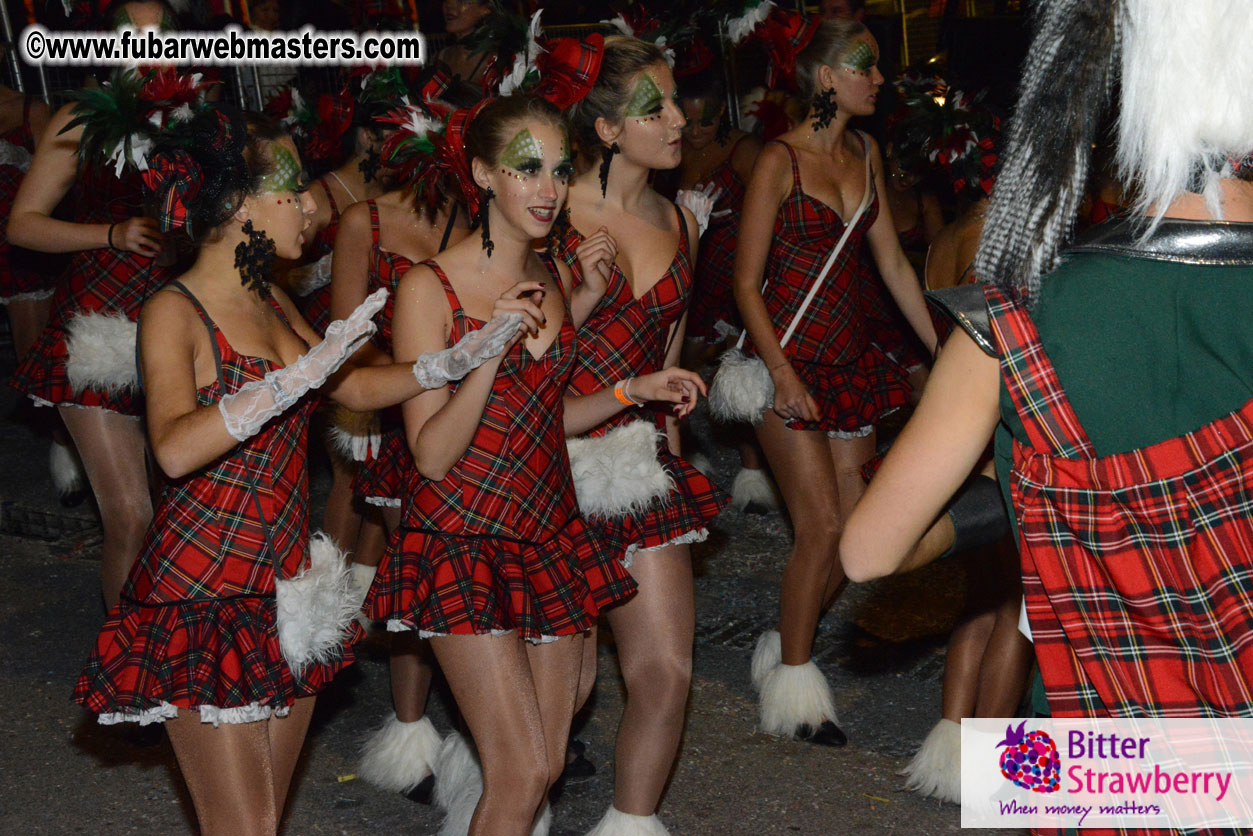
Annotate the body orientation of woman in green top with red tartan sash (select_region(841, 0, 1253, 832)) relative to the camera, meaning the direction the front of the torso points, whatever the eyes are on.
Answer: away from the camera

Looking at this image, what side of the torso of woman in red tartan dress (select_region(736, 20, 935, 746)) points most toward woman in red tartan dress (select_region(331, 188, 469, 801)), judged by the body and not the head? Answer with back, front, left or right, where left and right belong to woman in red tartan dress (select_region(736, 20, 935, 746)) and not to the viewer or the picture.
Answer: right

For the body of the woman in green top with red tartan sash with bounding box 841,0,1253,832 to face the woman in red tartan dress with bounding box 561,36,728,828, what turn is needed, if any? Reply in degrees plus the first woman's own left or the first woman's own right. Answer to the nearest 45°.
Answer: approximately 45° to the first woman's own left

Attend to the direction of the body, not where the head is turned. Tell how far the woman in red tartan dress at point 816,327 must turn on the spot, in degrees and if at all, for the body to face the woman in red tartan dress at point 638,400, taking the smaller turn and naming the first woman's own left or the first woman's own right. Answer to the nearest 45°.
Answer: approximately 90° to the first woman's own right

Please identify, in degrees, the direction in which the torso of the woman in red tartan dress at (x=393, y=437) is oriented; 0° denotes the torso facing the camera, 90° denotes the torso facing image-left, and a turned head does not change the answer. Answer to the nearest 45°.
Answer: approximately 315°

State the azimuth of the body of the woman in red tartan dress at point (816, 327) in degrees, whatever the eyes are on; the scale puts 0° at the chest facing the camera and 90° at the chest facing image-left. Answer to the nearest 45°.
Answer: approximately 315°

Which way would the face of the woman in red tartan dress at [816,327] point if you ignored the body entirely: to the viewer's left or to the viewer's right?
to the viewer's right
